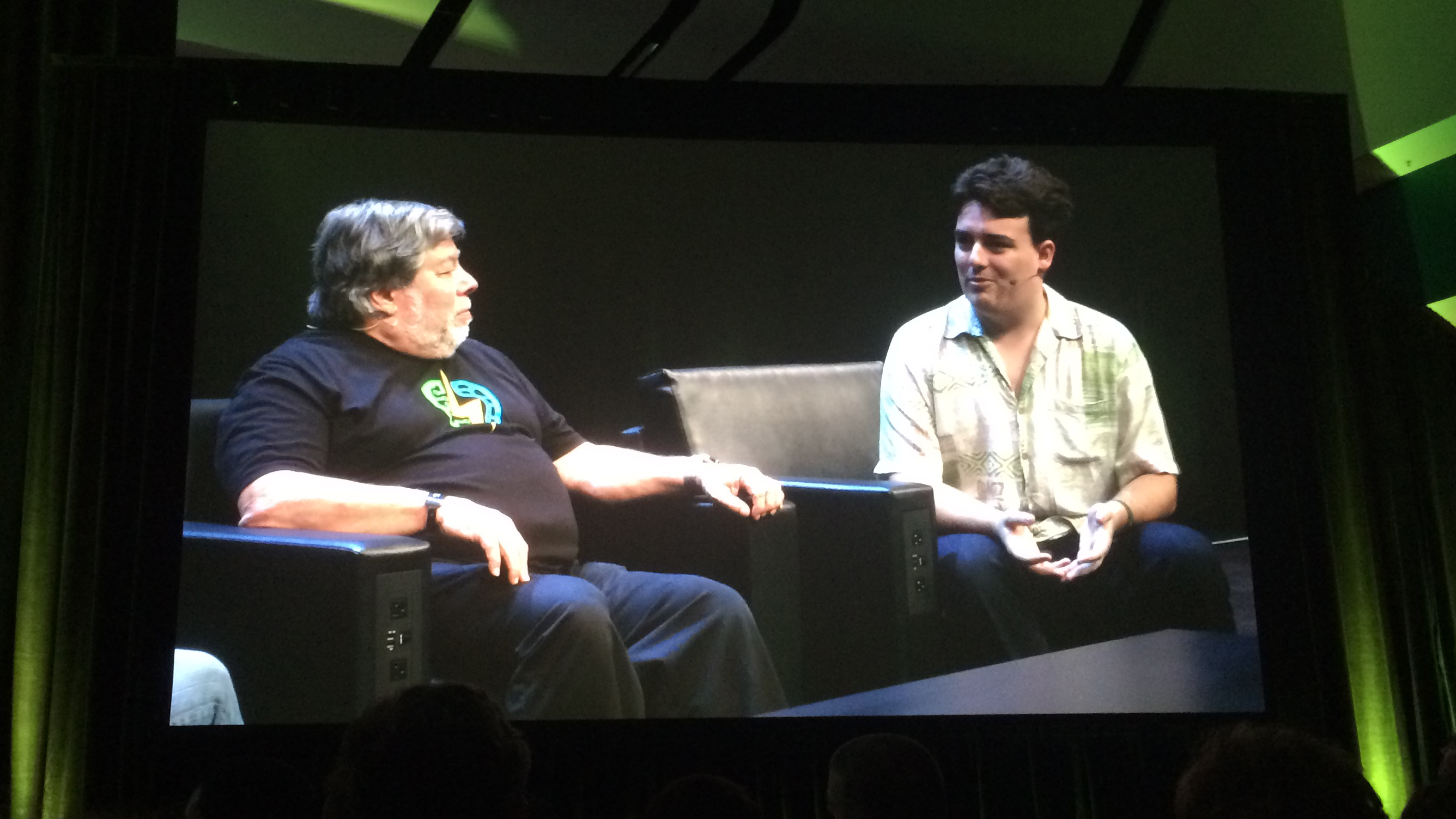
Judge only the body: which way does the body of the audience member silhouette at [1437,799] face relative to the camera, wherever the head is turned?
away from the camera
